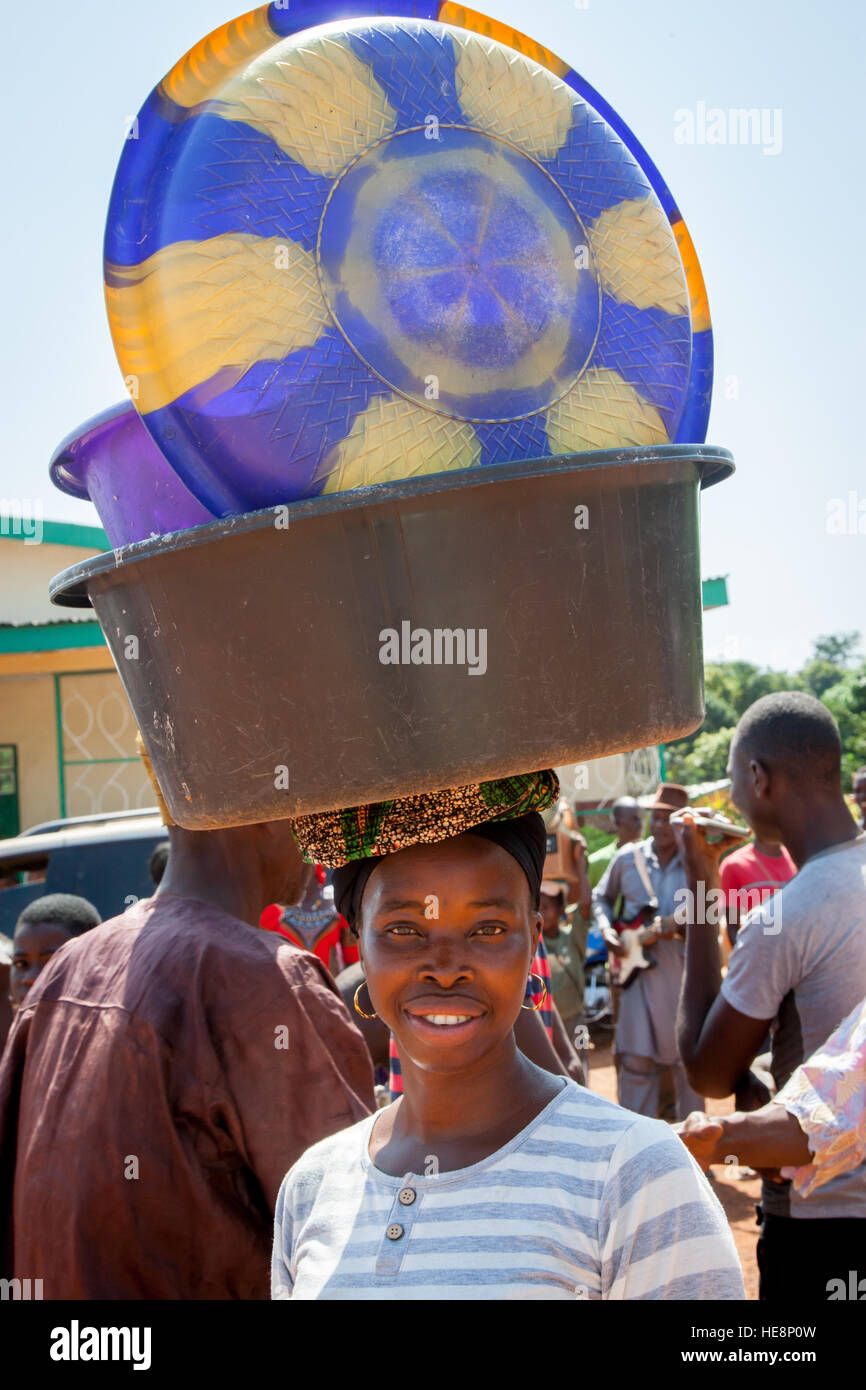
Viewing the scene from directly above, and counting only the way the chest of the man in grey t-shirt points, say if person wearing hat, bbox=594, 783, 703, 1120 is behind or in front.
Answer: in front

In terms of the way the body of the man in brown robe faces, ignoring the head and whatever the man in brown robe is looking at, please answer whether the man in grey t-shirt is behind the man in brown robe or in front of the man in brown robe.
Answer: in front

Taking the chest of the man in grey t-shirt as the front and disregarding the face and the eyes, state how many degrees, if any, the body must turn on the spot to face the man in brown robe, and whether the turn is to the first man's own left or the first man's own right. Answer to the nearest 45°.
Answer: approximately 90° to the first man's own left

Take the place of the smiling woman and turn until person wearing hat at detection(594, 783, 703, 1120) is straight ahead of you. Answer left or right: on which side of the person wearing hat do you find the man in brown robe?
left

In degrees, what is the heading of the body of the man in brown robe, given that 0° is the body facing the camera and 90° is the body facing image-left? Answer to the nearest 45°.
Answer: approximately 225°

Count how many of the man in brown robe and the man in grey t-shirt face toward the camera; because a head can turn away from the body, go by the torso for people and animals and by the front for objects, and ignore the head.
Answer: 0

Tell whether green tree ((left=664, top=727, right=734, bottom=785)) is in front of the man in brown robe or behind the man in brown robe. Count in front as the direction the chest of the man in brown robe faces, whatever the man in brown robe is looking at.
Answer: in front

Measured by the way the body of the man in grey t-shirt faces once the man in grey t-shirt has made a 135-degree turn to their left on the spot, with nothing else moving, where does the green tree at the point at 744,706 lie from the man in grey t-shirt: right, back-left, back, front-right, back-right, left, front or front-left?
back

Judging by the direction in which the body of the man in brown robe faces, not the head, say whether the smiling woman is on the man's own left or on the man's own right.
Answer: on the man's own right

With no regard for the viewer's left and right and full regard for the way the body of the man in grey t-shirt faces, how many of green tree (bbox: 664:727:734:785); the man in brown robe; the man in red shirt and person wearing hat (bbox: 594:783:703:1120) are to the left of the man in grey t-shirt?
1

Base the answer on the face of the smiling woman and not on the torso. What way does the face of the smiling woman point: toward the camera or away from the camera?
toward the camera

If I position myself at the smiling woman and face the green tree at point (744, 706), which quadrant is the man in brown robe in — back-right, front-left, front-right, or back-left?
front-left

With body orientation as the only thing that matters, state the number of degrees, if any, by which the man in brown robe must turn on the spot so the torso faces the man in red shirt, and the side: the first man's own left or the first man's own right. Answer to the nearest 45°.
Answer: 0° — they already face them

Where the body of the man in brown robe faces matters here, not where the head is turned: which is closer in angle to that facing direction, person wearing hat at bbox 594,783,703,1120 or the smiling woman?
the person wearing hat

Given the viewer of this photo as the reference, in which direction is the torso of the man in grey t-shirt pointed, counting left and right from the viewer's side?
facing away from the viewer and to the left of the viewer
